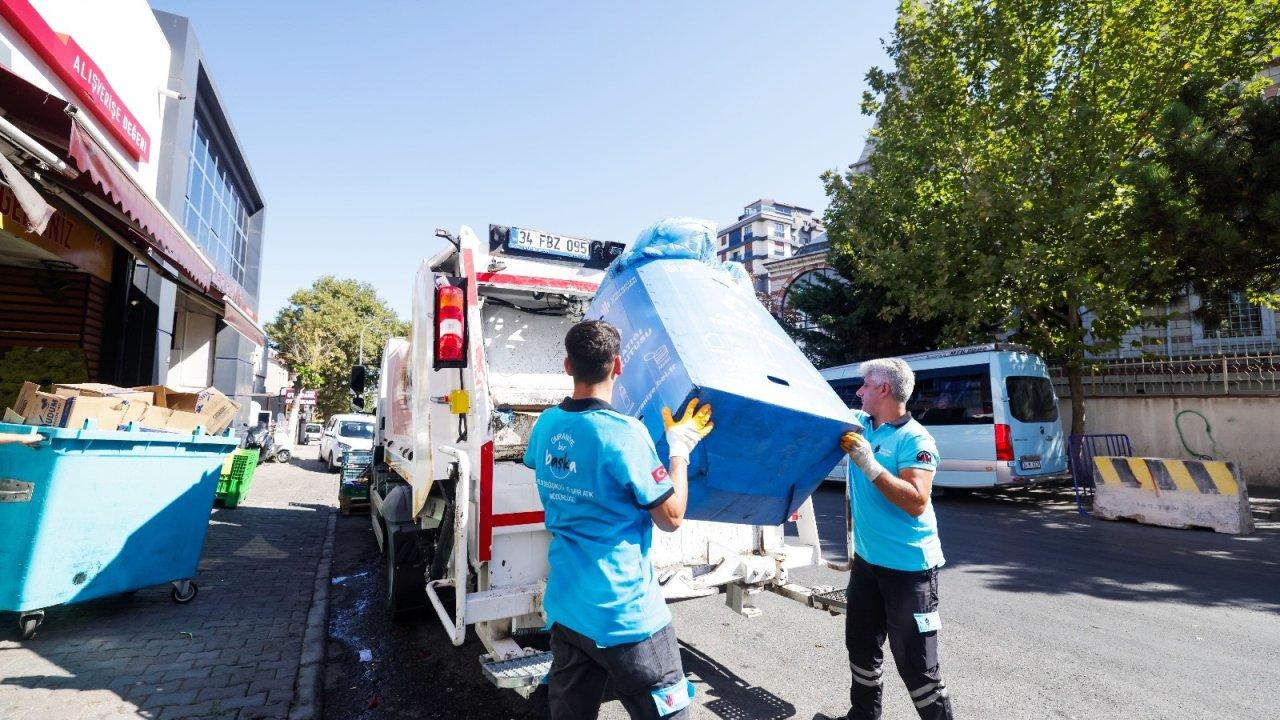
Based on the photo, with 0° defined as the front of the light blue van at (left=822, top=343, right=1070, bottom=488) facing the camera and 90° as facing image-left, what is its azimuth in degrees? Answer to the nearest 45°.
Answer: approximately 135°

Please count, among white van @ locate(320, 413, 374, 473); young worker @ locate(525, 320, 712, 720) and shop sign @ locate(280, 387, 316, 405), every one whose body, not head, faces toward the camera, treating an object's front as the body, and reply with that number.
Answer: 2

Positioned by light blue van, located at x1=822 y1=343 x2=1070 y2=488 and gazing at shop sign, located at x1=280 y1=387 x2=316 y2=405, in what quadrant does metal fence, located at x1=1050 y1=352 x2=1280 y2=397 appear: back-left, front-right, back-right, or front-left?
back-right

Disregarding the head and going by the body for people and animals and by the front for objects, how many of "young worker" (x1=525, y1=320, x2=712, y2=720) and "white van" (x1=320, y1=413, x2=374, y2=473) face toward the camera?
1

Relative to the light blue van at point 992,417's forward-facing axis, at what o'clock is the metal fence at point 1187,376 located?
The metal fence is roughly at 3 o'clock from the light blue van.

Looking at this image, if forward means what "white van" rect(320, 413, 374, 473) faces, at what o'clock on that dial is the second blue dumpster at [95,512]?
The second blue dumpster is roughly at 12 o'clock from the white van.

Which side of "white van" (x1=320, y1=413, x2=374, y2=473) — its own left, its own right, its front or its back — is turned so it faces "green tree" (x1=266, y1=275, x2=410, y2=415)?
back

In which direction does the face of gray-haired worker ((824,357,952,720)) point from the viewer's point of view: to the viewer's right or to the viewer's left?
to the viewer's left

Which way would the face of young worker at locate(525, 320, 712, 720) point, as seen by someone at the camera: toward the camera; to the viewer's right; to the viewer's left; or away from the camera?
away from the camera

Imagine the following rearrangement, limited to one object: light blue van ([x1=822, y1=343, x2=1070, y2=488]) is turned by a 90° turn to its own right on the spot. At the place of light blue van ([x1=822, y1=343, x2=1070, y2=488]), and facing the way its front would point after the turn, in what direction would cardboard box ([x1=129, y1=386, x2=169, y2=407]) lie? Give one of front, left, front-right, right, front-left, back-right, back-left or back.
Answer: back

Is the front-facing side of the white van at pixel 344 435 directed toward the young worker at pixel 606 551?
yes

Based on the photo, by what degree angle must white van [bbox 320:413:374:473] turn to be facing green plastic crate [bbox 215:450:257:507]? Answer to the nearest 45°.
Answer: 0° — it already faces it

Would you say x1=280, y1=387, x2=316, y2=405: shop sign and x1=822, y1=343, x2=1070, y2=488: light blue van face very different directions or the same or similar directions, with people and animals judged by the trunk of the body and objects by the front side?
very different directions
